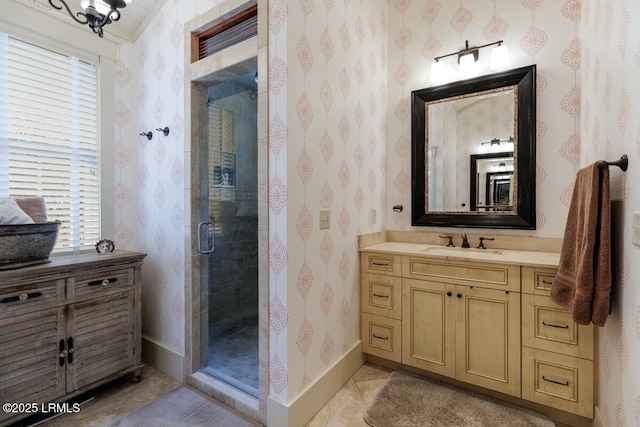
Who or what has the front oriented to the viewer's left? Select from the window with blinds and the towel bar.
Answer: the towel bar

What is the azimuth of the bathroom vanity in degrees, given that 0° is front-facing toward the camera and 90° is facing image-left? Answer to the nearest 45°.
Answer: approximately 45°

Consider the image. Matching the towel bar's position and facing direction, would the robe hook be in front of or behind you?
in front

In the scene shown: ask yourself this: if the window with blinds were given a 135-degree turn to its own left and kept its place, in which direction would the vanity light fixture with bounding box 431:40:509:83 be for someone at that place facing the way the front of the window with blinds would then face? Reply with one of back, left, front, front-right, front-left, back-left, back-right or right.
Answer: back-right

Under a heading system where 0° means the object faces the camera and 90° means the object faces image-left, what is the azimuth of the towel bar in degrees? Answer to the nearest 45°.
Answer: approximately 90°

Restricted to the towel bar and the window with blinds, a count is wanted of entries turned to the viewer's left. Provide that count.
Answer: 1

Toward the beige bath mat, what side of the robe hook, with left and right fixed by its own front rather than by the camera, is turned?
left

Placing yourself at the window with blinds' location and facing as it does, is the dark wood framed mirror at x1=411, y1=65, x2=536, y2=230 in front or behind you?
in front

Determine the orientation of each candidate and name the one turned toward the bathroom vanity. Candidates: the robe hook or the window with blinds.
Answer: the window with blinds

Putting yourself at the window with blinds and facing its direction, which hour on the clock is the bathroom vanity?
The bathroom vanity is roughly at 12 o'clock from the window with blinds.

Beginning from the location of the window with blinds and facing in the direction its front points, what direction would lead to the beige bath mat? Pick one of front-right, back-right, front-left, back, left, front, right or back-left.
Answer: front
